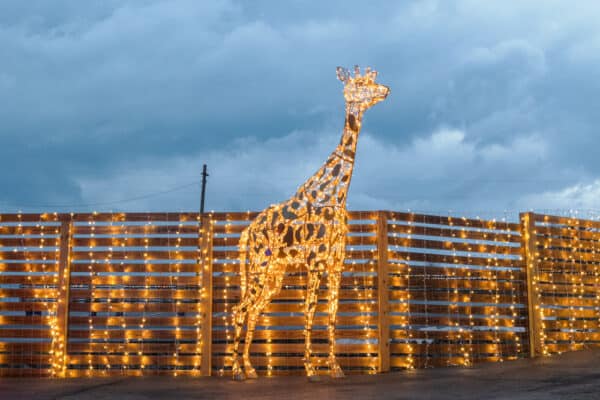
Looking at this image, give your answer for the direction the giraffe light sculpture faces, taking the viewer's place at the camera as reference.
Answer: facing to the right of the viewer
